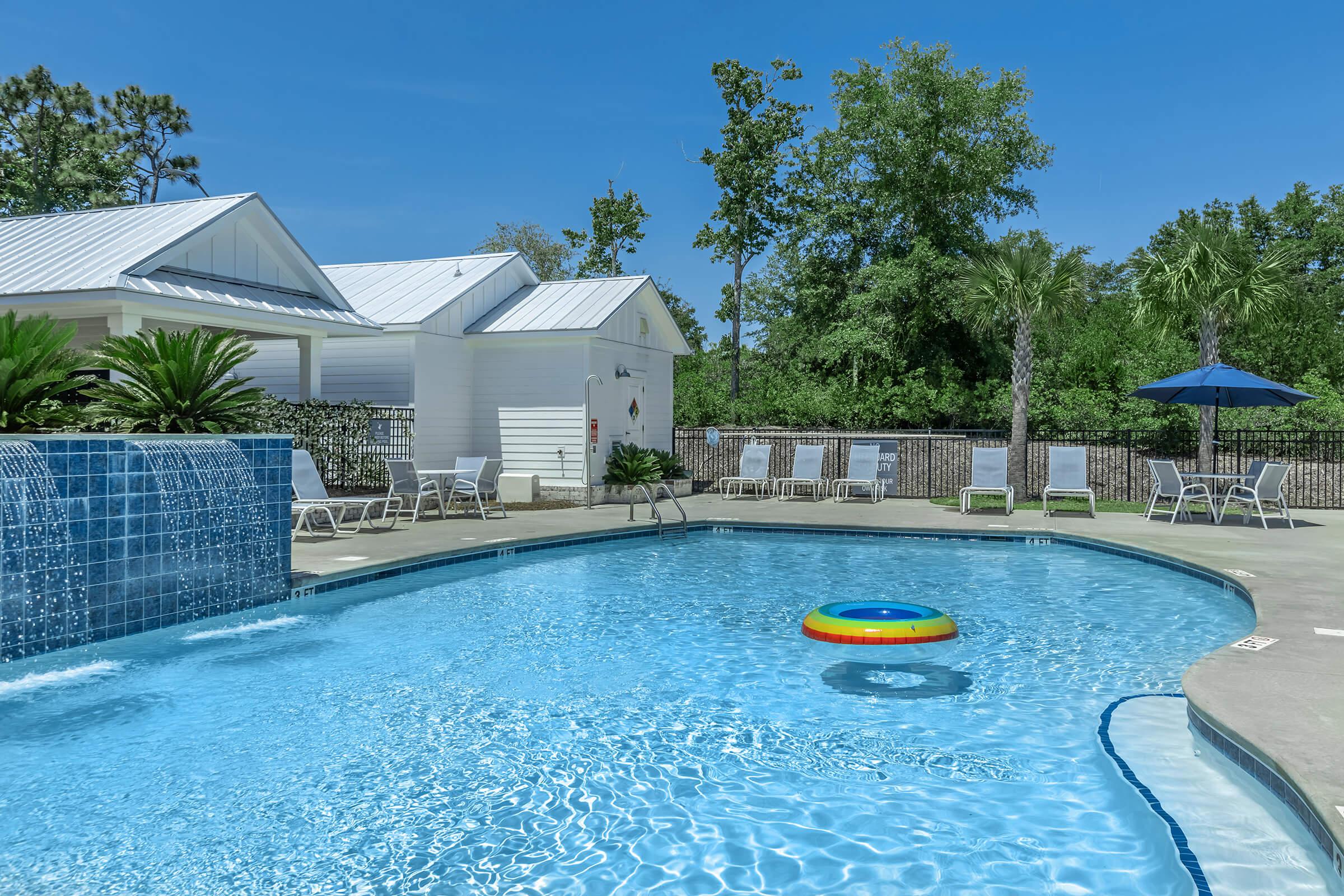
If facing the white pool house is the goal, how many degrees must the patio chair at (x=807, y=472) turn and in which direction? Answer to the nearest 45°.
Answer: approximately 45° to its right

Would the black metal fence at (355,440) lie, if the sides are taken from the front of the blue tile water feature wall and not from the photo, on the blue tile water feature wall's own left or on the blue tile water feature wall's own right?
on the blue tile water feature wall's own left

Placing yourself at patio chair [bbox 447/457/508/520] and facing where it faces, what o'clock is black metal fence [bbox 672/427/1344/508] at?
The black metal fence is roughly at 4 o'clock from the patio chair.

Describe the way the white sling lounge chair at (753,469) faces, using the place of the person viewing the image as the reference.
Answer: facing the viewer and to the left of the viewer

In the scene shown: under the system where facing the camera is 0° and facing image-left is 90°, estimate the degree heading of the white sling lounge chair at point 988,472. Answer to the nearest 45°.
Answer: approximately 0°

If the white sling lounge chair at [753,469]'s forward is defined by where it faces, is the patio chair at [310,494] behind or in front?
in front

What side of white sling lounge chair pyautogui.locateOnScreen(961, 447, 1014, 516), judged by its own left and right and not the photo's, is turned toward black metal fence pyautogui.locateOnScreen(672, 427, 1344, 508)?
back

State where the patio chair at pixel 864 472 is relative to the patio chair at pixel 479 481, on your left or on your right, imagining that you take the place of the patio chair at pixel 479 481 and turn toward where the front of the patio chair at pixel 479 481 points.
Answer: on your right

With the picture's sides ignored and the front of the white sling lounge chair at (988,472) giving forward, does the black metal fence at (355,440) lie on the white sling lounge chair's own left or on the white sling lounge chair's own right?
on the white sling lounge chair's own right

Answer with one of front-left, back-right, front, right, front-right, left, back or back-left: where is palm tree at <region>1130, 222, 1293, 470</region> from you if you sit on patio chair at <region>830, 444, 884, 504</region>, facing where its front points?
back-left

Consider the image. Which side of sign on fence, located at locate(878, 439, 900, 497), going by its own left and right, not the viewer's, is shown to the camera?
front
